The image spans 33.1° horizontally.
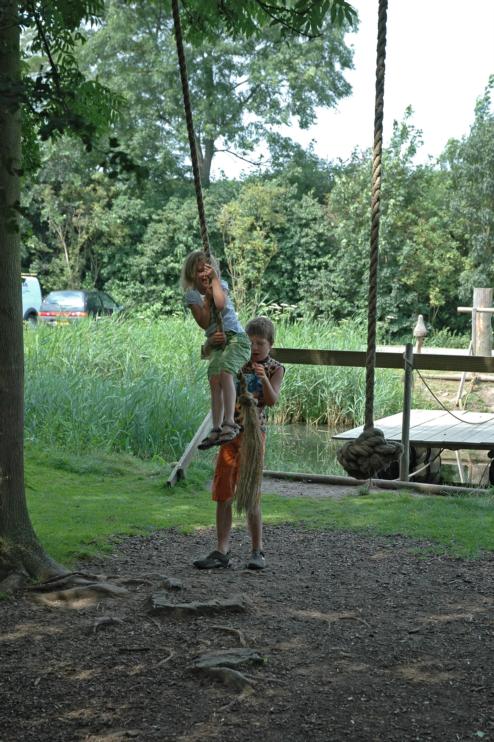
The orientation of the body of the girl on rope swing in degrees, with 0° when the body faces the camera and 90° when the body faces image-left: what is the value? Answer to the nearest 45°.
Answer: approximately 45°

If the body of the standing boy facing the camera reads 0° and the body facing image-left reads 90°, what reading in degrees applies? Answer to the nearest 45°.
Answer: approximately 45°

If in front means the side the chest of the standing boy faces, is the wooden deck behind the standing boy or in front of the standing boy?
behind

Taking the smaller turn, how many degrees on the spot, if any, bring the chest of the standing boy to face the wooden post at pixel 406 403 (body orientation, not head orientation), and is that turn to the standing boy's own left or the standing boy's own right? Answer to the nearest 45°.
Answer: approximately 180°

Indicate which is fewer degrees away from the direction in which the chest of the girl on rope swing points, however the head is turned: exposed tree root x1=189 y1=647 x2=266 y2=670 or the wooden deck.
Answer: the exposed tree root

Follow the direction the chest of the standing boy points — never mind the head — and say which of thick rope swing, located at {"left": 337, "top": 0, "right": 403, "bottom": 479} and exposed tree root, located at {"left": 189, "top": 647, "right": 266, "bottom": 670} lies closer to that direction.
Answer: the exposed tree root

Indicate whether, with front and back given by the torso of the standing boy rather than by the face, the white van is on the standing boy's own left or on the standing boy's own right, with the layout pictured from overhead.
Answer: on the standing boy's own right
